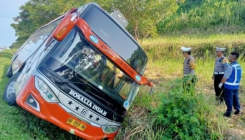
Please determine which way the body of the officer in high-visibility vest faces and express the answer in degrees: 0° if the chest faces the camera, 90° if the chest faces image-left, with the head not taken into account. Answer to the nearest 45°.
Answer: approximately 135°

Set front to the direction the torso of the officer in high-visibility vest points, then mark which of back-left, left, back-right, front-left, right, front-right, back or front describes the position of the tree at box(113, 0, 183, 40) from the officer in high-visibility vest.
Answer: front

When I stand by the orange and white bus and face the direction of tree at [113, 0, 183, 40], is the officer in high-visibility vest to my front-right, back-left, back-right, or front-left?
front-right
